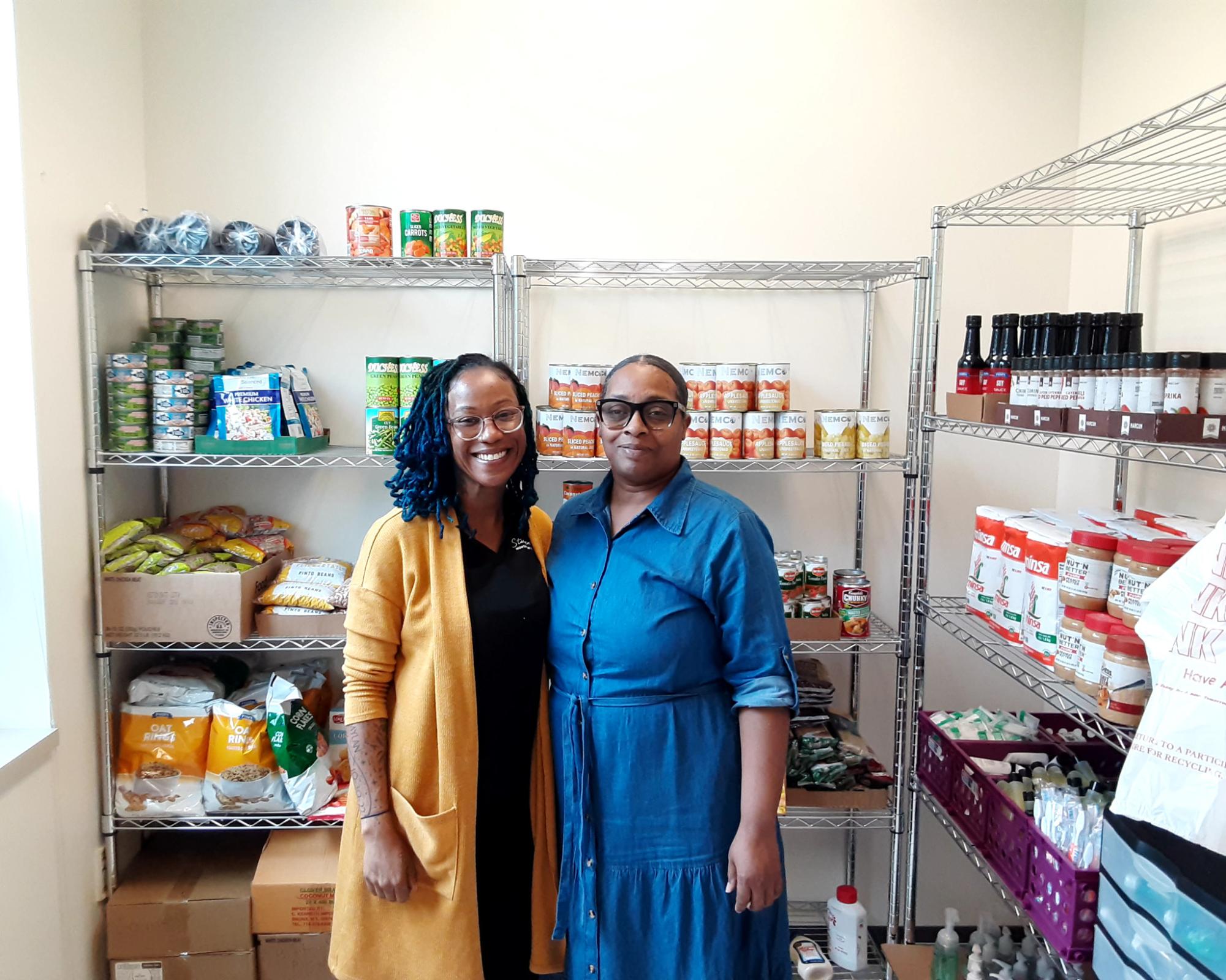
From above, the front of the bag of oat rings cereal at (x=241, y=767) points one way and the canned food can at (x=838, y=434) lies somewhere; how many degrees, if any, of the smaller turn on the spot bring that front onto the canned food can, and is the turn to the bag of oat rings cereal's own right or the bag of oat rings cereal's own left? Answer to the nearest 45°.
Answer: approximately 90° to the bag of oat rings cereal's own left

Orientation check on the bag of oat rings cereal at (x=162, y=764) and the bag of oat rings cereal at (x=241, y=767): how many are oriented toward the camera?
2

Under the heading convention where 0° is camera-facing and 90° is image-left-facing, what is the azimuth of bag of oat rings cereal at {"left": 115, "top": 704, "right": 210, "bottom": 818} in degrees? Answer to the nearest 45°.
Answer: approximately 0°

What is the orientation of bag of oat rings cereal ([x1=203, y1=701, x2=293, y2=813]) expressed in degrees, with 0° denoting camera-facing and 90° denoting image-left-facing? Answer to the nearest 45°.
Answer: approximately 0°

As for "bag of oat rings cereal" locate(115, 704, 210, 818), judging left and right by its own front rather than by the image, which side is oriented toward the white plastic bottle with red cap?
left

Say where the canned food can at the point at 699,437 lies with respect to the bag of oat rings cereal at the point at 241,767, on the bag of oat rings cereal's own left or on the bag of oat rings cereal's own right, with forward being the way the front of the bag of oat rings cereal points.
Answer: on the bag of oat rings cereal's own left
